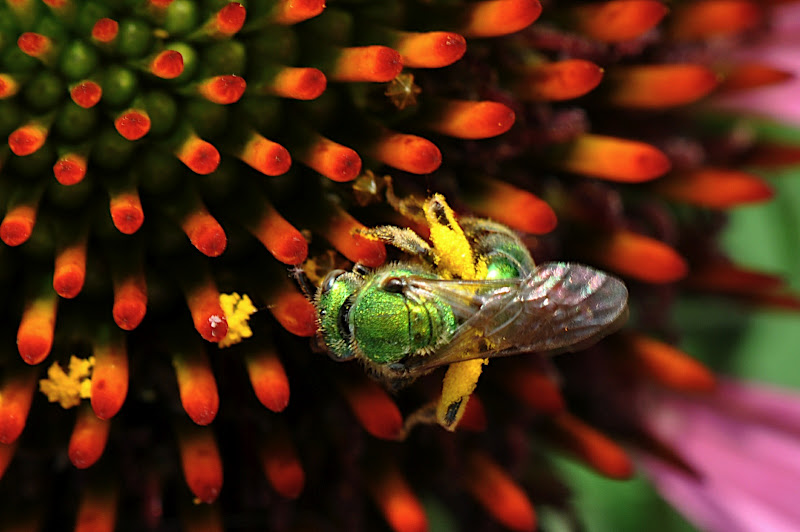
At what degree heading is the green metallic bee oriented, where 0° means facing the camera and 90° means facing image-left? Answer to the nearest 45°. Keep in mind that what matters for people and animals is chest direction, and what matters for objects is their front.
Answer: approximately 90°
